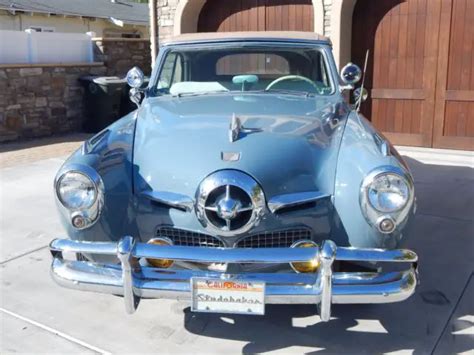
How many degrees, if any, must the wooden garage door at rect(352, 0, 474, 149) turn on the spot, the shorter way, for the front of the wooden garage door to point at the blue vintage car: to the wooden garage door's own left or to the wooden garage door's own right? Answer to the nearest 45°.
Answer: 0° — it already faces it

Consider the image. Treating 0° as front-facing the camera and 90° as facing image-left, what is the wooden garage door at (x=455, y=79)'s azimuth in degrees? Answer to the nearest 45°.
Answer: approximately 0°

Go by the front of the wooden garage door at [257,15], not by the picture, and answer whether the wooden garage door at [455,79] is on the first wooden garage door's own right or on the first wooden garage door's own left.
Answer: on the first wooden garage door's own left

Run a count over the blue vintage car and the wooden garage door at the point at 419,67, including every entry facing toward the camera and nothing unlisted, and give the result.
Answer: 2

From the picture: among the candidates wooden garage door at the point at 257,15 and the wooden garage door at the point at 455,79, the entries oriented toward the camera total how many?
2

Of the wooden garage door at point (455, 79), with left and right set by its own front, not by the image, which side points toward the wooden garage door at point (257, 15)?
right
